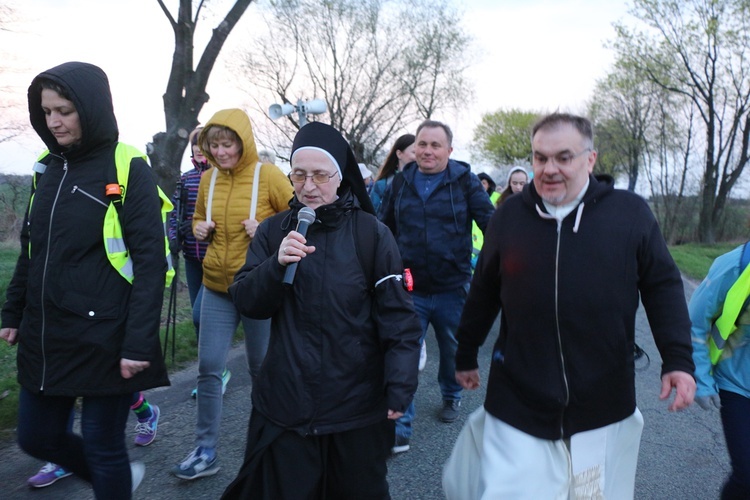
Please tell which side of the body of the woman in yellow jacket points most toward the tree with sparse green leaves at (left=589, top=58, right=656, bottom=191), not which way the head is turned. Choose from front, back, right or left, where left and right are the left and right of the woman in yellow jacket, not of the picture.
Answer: back

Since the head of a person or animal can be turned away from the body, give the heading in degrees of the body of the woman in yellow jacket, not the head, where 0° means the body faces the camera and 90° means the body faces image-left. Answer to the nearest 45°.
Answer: approximately 45°

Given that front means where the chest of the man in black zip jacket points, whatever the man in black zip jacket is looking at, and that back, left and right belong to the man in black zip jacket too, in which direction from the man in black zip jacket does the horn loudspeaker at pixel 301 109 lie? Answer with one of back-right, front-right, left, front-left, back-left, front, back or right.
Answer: back-right

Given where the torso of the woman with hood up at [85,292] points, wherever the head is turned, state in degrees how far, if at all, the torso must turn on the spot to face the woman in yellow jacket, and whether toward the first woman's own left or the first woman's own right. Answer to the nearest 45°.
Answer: approximately 180°

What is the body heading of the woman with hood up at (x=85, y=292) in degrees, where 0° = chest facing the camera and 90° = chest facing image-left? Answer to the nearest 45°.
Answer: approximately 45°

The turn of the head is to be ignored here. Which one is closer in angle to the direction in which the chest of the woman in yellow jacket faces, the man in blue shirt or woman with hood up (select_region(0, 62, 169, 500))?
the woman with hood up

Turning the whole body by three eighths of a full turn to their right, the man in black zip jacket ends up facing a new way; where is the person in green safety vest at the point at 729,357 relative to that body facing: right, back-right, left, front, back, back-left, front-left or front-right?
right

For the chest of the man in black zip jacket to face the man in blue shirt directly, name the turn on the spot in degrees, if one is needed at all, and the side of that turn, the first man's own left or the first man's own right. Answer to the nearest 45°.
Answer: approximately 135° to the first man's own right

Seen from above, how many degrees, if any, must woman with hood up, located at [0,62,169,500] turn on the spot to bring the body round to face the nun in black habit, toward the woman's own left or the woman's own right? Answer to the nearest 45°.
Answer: approximately 90° to the woman's own left
